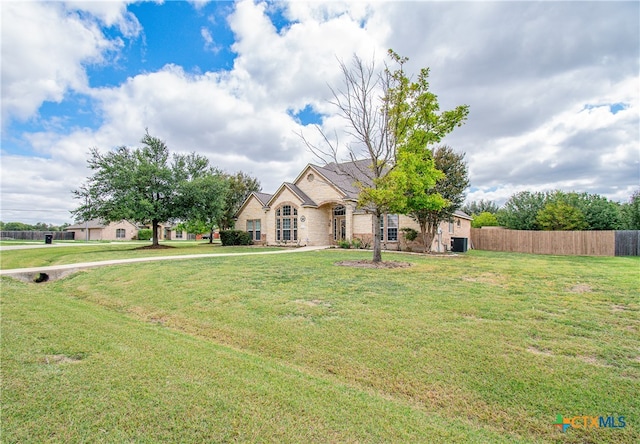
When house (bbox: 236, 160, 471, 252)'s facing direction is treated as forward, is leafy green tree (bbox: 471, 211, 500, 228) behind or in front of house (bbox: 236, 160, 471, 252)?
behind

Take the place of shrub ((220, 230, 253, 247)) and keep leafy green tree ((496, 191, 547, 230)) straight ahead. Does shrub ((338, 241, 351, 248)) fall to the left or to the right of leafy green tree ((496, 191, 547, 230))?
right

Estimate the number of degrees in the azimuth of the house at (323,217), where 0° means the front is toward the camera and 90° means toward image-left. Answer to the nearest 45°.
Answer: approximately 45°

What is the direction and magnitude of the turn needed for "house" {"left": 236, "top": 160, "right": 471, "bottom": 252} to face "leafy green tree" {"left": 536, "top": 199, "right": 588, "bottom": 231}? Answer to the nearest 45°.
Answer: approximately 135° to its left

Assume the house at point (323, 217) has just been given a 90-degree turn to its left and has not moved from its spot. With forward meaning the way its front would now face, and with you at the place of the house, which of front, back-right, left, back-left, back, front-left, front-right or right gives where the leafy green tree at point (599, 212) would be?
front-left

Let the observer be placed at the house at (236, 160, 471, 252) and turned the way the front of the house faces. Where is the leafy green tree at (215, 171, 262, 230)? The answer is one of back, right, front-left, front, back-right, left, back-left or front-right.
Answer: right

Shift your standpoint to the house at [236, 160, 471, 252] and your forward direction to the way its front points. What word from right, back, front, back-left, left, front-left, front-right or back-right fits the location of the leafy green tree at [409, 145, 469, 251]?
left

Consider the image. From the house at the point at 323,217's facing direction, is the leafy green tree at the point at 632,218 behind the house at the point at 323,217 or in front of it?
behind

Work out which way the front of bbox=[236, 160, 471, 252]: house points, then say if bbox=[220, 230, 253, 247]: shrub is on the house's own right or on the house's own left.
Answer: on the house's own right

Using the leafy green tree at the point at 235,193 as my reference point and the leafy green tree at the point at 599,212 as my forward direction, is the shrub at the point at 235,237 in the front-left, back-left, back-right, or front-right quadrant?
front-right

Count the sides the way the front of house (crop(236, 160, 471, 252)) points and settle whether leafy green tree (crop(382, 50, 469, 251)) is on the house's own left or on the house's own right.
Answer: on the house's own left

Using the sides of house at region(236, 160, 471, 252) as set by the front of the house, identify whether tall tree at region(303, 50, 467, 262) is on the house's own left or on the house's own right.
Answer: on the house's own left

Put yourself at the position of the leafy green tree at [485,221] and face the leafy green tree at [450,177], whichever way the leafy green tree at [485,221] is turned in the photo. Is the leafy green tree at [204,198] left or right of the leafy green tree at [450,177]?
right

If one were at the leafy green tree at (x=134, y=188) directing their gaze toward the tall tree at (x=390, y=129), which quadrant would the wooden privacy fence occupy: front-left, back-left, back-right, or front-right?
front-left

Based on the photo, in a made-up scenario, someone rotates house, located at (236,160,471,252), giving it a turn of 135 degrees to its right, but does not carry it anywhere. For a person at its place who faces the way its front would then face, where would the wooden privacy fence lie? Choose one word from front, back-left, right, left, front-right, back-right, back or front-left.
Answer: right

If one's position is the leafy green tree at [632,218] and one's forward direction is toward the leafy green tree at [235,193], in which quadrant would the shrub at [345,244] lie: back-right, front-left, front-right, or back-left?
front-left
